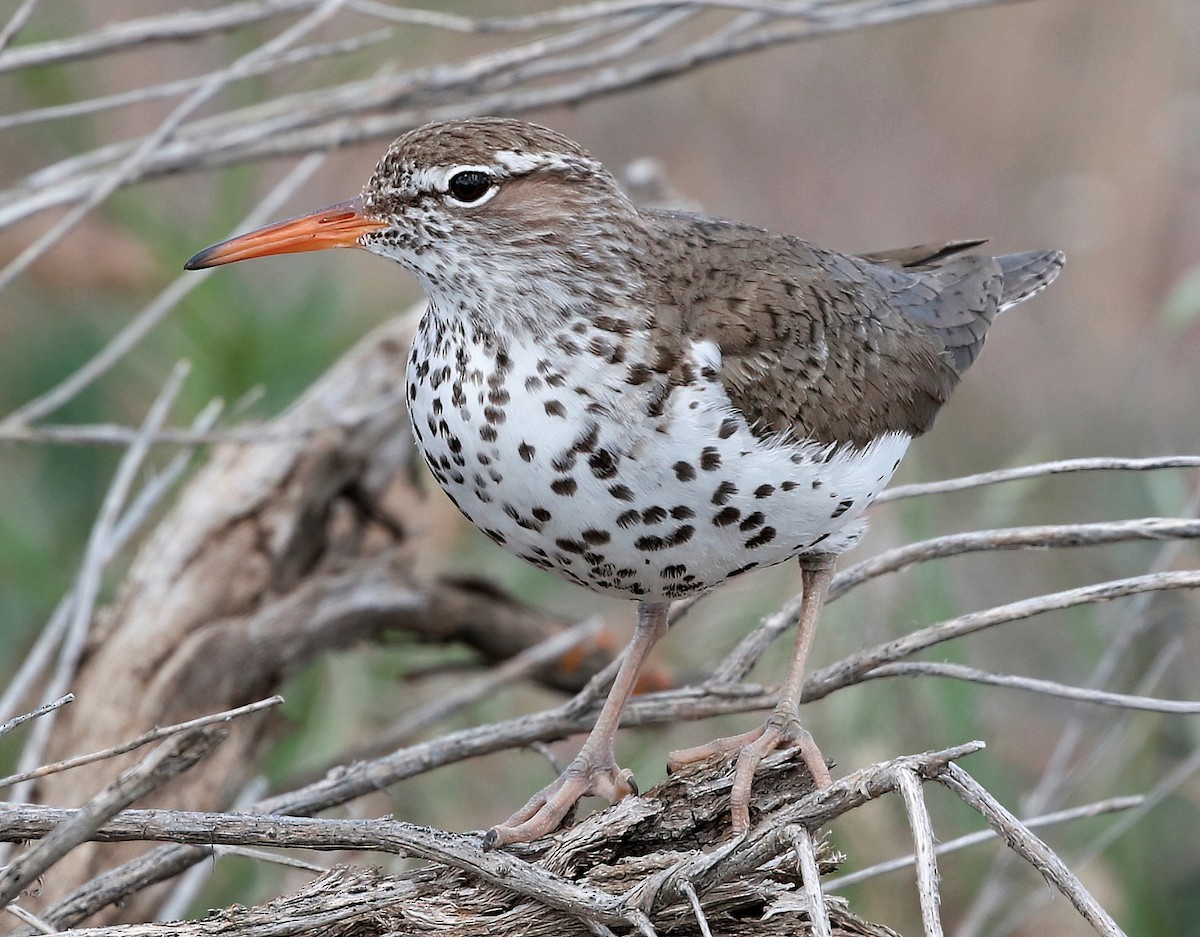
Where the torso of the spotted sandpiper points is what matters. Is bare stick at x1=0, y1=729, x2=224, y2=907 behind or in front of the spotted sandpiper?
in front

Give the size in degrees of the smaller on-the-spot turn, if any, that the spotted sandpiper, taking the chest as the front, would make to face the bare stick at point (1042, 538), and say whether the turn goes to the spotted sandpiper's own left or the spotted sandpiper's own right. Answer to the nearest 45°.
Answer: approximately 135° to the spotted sandpiper's own left

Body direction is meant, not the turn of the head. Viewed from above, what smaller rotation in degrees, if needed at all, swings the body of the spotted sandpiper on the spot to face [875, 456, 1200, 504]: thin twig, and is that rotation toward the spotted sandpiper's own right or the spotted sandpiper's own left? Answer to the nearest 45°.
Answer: approximately 135° to the spotted sandpiper's own left

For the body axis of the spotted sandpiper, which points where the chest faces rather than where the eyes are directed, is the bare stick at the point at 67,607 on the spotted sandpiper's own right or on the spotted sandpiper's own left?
on the spotted sandpiper's own right

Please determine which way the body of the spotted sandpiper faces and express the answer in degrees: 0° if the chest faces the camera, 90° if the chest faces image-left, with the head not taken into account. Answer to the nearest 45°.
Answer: approximately 45°

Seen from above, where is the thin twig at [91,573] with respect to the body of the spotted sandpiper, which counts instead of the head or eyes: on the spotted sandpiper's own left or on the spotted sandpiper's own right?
on the spotted sandpiper's own right

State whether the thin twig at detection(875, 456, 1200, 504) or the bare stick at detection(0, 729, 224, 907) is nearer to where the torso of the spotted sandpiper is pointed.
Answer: the bare stick

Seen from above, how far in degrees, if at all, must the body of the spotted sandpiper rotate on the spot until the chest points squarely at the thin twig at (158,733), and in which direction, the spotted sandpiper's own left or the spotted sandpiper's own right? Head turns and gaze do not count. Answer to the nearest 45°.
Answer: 0° — it already faces it
